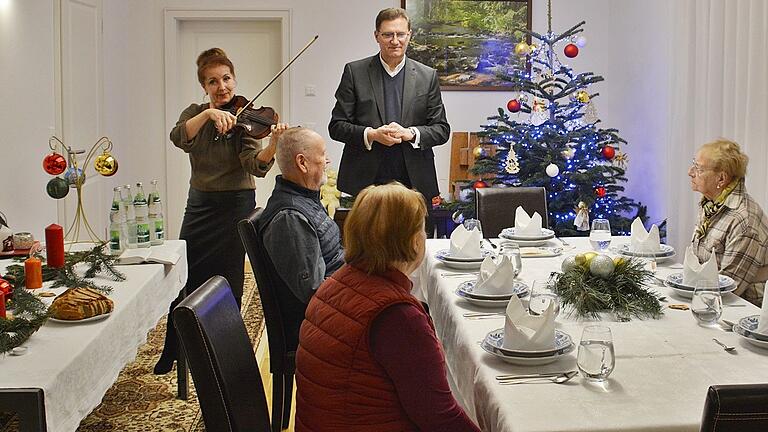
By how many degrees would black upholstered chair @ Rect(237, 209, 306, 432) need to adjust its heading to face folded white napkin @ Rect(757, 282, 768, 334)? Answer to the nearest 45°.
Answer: approximately 45° to its right

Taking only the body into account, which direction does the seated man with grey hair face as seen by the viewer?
to the viewer's right

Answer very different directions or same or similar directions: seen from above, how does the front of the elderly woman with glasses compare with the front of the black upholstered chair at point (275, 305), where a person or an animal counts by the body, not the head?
very different directions

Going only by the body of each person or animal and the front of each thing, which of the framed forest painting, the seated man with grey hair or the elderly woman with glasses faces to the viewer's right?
the seated man with grey hair

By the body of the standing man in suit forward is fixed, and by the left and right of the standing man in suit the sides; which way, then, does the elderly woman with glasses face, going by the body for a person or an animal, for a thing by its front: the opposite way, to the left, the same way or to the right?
to the right

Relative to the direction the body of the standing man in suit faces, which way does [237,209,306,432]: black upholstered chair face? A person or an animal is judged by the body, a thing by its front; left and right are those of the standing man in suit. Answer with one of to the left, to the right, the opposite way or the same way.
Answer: to the left

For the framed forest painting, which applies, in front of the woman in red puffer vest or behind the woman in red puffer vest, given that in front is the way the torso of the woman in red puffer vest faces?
in front

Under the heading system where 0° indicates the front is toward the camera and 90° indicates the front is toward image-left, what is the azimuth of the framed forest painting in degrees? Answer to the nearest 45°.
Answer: approximately 0°

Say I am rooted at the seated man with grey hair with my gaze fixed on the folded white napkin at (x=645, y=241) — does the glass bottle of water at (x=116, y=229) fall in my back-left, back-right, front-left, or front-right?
back-left

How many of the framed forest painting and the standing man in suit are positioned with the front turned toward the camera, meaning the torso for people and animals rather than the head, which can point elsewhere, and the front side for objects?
2

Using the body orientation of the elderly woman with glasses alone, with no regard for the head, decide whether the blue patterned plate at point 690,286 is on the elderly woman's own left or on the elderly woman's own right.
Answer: on the elderly woman's own left

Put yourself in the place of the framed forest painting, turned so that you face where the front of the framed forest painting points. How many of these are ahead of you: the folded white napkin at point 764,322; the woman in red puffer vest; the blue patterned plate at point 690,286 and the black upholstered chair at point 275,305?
4

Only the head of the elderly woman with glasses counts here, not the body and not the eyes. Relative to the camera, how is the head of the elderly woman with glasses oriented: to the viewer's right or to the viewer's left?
to the viewer's left

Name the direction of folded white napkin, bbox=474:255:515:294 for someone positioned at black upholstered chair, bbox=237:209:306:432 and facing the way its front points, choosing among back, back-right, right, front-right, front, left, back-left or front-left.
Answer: front-right

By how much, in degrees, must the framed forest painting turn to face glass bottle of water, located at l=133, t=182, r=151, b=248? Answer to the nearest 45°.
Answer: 0° — it already faces it

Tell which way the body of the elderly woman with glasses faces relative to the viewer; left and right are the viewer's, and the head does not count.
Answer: facing to the left of the viewer
